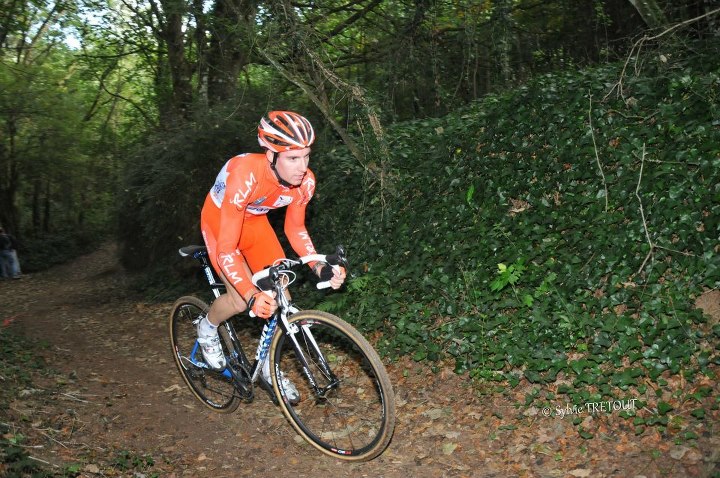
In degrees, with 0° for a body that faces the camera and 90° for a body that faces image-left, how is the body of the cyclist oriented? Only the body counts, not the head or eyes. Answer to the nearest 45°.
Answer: approximately 315°

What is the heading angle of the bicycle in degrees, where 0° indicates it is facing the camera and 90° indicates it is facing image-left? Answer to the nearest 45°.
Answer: approximately 315°
